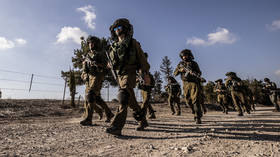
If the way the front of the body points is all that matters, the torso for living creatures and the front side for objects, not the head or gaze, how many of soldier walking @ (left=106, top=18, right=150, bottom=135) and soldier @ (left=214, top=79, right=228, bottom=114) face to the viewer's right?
0

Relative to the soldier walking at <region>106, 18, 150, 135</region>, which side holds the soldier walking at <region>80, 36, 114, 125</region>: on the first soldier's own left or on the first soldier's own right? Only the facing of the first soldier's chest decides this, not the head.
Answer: on the first soldier's own right

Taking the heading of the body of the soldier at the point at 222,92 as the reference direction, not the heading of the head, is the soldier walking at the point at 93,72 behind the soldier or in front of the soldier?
in front

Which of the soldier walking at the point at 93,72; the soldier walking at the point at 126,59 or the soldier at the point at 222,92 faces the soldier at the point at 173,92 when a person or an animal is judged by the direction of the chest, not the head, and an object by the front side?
the soldier at the point at 222,92

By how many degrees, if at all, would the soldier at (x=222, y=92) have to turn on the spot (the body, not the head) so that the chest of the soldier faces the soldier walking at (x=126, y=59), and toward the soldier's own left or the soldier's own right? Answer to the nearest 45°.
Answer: approximately 45° to the soldier's own left

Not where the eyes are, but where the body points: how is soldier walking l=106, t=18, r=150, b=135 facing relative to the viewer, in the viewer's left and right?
facing the viewer and to the left of the viewer

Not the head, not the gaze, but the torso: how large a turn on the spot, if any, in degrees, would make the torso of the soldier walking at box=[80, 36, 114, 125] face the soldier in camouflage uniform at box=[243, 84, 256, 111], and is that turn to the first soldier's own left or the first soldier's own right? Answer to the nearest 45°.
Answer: approximately 180°

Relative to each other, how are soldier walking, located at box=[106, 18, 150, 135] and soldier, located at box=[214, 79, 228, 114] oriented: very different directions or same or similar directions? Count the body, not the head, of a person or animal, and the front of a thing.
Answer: same or similar directions

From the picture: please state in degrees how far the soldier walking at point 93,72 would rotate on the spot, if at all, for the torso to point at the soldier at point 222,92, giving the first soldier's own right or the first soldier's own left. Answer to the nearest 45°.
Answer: approximately 180°

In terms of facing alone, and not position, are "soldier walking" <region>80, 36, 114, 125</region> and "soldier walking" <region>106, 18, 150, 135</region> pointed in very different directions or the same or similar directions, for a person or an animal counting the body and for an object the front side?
same or similar directions

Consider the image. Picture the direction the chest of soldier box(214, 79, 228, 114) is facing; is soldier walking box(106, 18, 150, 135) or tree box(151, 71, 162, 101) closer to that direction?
the soldier walking

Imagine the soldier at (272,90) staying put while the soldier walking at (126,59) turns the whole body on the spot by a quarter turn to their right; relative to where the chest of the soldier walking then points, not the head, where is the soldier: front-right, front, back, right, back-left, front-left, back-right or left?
right

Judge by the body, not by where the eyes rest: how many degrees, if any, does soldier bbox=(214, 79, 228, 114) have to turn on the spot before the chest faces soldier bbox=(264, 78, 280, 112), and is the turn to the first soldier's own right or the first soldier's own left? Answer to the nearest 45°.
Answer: approximately 135° to the first soldier's own left
